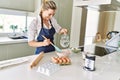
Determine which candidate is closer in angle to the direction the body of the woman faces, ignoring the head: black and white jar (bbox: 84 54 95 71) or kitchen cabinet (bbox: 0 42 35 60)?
the black and white jar

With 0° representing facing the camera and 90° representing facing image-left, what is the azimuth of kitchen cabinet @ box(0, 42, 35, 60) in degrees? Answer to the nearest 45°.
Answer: approximately 315°

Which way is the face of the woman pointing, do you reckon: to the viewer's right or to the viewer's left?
to the viewer's right

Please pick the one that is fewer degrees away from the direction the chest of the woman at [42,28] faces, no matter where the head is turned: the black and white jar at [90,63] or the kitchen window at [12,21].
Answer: the black and white jar

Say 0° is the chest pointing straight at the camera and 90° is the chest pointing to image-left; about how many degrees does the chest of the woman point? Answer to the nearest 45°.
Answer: approximately 315°

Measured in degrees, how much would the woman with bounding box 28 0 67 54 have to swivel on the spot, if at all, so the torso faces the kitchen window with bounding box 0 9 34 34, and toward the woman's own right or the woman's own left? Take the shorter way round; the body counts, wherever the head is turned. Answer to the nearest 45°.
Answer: approximately 180°

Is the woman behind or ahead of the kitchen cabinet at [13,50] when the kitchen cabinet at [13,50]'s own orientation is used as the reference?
ahead
